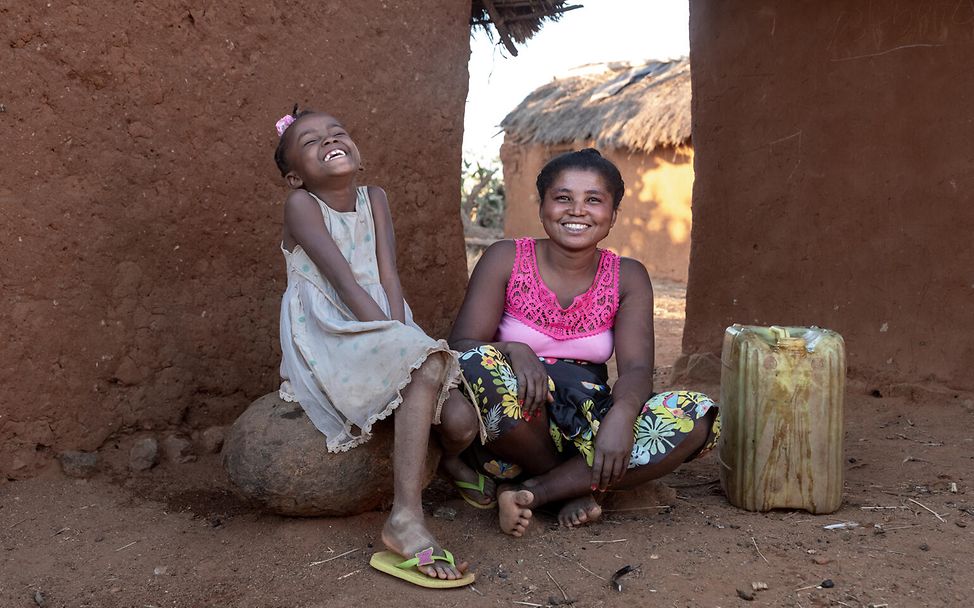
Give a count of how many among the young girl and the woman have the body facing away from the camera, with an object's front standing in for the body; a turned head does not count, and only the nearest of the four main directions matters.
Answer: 0

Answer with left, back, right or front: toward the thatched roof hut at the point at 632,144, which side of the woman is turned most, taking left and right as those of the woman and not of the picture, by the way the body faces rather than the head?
back

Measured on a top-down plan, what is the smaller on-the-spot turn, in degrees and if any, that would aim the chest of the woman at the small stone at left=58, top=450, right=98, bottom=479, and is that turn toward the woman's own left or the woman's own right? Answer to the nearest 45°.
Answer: approximately 90° to the woman's own right

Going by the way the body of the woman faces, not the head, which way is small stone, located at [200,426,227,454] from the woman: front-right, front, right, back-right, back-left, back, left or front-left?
right

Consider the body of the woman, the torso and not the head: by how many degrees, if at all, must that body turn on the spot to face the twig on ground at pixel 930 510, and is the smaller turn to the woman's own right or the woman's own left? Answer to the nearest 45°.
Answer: approximately 90° to the woman's own left

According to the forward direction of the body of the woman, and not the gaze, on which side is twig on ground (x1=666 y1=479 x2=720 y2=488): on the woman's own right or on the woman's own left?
on the woman's own left

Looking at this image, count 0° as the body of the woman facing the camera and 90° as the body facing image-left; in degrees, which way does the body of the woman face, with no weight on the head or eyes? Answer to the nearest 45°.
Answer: approximately 0°

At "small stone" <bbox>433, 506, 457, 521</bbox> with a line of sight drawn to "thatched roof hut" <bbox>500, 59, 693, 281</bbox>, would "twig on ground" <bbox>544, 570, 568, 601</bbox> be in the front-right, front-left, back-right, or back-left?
back-right

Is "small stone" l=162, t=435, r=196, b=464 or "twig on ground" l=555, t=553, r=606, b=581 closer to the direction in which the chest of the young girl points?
the twig on ground

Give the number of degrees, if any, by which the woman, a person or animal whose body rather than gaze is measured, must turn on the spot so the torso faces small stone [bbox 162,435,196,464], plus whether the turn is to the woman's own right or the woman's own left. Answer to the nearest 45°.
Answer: approximately 90° to the woman's own right

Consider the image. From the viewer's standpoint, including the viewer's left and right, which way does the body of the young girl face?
facing the viewer and to the right of the viewer

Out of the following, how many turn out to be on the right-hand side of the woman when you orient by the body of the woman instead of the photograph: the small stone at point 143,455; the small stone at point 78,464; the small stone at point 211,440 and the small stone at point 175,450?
4

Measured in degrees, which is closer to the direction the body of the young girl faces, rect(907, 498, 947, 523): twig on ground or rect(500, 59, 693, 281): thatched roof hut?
the twig on ground

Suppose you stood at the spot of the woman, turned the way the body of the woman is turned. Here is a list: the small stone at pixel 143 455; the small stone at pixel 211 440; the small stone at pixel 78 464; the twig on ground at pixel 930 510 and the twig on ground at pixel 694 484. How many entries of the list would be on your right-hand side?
3

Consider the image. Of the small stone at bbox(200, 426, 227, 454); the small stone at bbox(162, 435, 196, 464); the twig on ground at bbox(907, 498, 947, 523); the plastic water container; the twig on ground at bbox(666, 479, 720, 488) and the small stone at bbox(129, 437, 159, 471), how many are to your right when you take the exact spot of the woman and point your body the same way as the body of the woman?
3
